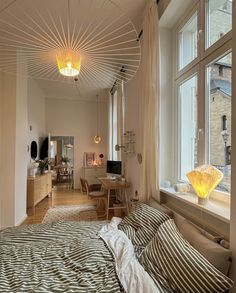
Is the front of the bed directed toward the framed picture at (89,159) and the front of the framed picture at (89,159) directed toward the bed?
no

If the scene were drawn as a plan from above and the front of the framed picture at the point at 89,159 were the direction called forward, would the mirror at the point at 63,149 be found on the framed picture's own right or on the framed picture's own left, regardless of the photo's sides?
on the framed picture's own right

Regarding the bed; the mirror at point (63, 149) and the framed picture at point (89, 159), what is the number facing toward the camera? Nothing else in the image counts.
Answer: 2

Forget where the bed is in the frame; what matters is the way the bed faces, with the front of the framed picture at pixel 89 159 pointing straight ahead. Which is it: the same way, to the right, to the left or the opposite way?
to the right

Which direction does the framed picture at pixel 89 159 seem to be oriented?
toward the camera

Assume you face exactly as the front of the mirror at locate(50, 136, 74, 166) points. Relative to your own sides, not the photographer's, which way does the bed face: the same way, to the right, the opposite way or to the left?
to the right

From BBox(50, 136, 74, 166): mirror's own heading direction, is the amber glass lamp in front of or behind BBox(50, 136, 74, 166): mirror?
in front

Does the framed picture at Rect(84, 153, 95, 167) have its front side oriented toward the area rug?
yes

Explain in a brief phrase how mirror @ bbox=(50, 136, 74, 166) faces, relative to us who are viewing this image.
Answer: facing the viewer

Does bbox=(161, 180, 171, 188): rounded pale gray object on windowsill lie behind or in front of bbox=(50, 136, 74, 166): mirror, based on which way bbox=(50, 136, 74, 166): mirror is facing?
in front

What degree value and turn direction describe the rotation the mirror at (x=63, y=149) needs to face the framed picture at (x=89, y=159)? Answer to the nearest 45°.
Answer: approximately 90° to its left

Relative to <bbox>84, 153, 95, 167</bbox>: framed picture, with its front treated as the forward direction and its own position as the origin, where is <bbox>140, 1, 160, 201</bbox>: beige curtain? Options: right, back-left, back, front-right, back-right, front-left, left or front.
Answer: front

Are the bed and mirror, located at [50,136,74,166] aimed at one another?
no

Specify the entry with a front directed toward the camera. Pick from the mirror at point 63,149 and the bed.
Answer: the mirror

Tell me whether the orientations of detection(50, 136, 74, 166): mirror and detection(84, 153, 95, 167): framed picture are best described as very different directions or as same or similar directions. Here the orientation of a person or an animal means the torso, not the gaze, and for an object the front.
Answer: same or similar directions

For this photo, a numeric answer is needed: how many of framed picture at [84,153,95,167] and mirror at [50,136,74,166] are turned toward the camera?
2

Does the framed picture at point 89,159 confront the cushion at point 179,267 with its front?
yes

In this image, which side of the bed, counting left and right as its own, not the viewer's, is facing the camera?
left
